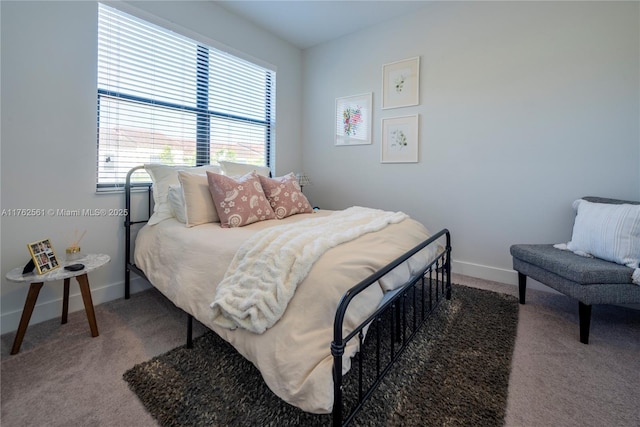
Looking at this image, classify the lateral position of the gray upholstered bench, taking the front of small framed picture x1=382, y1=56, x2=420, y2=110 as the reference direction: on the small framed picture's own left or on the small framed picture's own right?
on the small framed picture's own left

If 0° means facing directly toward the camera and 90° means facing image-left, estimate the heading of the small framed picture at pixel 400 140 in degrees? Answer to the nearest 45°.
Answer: approximately 45°

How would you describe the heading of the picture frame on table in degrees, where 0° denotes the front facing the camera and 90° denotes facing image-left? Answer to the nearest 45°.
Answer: approximately 315°

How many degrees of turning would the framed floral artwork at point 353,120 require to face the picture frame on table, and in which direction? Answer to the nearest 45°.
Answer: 0° — it already faces it

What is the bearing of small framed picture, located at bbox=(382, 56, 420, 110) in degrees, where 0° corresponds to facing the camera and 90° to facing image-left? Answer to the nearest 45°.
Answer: approximately 45°

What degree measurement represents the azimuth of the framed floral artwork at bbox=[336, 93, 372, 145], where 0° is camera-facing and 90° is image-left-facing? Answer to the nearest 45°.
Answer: approximately 45°

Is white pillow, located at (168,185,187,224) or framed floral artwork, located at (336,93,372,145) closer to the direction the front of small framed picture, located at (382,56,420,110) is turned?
the white pillow

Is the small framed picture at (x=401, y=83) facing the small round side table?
yes
